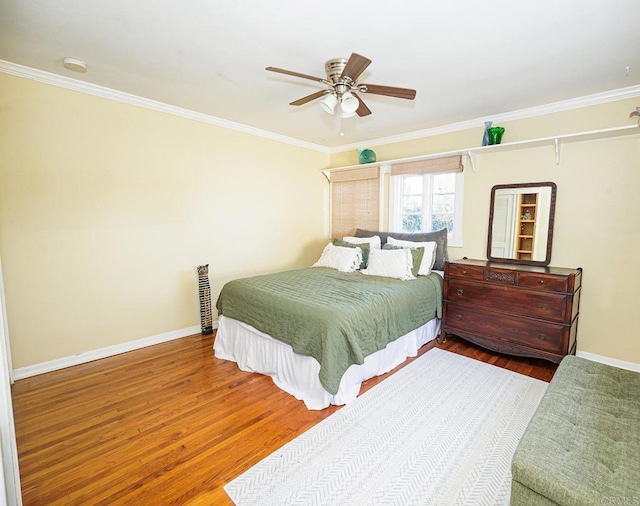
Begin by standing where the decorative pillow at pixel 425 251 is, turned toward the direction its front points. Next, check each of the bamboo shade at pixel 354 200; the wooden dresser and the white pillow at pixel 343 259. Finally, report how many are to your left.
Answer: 1

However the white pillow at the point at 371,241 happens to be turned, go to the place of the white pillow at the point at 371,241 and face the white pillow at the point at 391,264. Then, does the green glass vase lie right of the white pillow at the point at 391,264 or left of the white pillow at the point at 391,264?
left

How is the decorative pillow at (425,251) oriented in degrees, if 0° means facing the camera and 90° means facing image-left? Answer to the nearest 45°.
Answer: approximately 45°

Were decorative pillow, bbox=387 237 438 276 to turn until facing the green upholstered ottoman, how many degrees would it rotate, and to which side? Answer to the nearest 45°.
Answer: approximately 45° to its left

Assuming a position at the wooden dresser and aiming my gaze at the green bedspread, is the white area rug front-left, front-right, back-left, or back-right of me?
front-left

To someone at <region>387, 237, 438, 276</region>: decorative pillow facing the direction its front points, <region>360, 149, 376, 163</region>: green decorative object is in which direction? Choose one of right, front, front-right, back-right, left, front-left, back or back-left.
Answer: right

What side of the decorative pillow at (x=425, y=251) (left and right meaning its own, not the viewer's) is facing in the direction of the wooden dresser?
left

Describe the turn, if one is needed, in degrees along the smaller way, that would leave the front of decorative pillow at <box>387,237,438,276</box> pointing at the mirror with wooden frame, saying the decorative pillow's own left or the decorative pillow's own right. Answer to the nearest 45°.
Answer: approximately 135° to the decorative pillow's own left

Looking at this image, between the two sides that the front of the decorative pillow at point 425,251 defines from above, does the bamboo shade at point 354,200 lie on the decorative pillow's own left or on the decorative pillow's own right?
on the decorative pillow's own right
